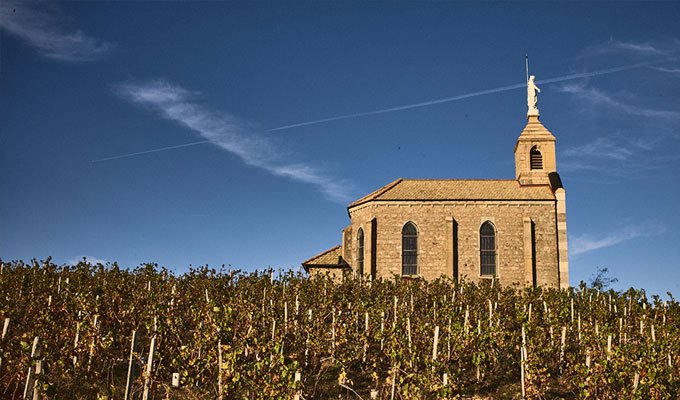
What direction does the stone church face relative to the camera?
to the viewer's right

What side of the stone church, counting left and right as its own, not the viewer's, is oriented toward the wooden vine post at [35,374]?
right
